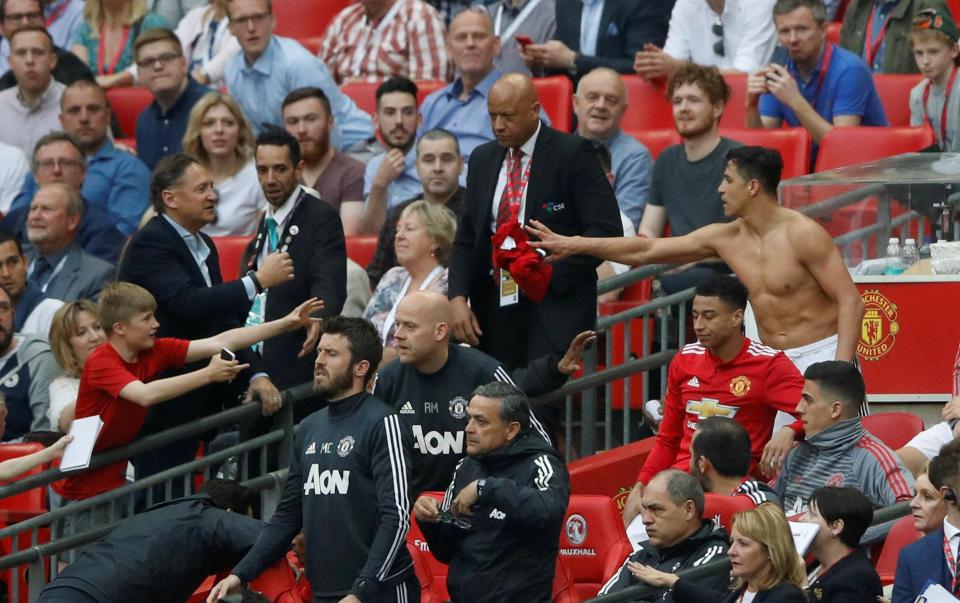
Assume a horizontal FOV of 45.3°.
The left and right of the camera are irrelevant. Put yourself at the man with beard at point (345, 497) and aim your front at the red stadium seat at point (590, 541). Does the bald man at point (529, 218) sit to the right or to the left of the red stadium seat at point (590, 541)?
left

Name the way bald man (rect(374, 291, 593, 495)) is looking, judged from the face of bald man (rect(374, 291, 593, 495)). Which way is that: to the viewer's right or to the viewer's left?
to the viewer's left

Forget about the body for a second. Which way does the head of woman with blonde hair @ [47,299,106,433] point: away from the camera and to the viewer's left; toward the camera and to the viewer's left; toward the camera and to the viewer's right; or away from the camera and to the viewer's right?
toward the camera and to the viewer's right

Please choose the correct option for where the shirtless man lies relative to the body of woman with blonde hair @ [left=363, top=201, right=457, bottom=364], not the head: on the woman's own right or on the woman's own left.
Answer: on the woman's own left

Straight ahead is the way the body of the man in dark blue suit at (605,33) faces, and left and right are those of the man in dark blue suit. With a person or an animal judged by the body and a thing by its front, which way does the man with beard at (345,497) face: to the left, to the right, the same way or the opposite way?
the same way

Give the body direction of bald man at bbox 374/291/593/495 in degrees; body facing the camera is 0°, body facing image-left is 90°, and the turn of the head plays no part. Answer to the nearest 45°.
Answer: approximately 45°

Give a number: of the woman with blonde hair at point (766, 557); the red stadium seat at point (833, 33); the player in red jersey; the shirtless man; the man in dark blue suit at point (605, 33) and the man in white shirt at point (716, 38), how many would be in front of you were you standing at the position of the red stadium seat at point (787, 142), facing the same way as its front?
3

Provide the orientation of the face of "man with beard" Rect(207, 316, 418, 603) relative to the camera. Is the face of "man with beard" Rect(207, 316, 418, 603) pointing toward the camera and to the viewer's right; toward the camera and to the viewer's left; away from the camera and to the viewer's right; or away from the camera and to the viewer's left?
toward the camera and to the viewer's left

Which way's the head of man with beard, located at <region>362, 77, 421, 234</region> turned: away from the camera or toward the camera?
toward the camera

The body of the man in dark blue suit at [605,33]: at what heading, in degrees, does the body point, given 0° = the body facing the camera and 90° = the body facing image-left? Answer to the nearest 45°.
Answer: approximately 45°

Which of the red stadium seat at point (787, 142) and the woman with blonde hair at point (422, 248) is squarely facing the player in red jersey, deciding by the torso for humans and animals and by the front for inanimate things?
the red stadium seat

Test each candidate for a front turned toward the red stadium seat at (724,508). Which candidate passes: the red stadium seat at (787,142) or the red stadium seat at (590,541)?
the red stadium seat at (787,142)

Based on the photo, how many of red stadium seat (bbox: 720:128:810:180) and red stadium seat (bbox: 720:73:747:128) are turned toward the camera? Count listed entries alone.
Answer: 2

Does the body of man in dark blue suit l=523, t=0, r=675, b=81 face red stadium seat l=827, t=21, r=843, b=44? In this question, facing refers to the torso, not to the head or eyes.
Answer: no

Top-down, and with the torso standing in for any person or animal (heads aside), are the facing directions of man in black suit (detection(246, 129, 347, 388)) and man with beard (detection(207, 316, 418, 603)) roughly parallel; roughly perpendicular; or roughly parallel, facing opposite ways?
roughly parallel

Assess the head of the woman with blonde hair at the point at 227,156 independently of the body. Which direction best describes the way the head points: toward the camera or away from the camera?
toward the camera
